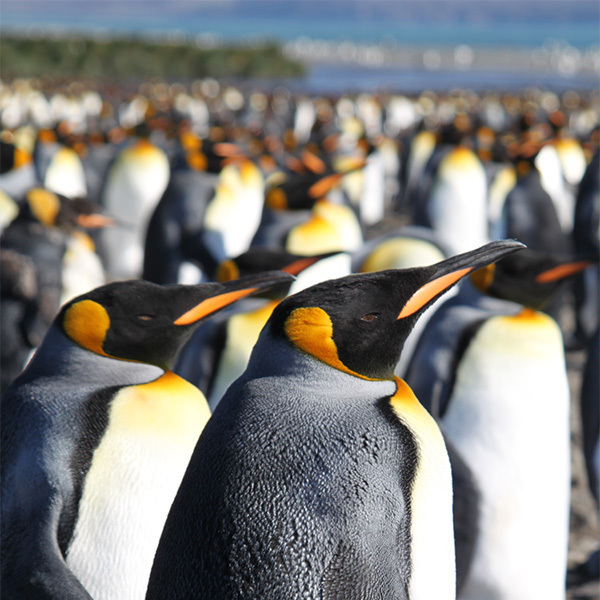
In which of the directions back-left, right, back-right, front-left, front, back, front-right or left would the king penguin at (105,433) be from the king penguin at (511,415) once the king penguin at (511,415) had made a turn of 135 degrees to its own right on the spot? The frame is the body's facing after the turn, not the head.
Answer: front-left

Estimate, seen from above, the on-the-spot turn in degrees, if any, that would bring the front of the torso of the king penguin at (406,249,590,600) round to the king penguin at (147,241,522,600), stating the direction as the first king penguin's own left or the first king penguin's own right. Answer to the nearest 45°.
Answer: approximately 45° to the first king penguin's own right

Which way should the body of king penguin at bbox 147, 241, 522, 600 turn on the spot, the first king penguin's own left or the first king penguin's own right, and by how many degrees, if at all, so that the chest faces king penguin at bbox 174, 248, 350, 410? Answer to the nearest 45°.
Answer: approximately 90° to the first king penguin's own left

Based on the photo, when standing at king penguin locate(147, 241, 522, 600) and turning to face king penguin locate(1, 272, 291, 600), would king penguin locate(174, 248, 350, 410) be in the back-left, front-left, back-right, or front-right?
front-right

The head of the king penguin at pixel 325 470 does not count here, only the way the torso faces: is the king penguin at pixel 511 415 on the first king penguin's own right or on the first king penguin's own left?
on the first king penguin's own left

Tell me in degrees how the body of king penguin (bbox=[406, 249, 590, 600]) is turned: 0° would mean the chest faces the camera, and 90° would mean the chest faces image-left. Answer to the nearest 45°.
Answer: approximately 315°

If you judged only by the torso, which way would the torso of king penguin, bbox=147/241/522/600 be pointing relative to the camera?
to the viewer's right
